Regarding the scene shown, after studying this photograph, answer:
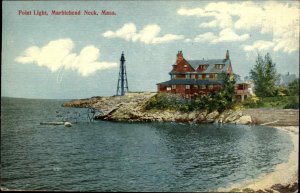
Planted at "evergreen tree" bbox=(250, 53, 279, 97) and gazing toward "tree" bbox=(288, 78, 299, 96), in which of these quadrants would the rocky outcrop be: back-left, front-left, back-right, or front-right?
back-right

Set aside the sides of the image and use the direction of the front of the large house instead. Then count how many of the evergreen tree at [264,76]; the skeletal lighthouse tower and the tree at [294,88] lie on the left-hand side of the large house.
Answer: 2

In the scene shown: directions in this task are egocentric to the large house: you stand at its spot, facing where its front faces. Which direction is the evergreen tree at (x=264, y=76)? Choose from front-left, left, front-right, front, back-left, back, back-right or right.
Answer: left

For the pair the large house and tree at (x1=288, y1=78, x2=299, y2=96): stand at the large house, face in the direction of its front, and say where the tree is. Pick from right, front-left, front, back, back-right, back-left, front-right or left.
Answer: left

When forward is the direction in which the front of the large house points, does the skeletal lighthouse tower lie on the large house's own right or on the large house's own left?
on the large house's own right

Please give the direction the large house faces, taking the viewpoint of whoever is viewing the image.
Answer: facing the viewer
